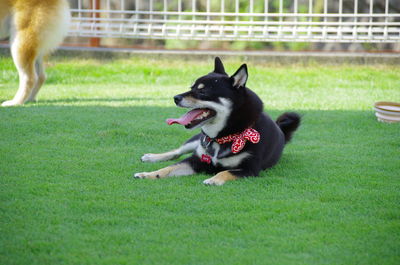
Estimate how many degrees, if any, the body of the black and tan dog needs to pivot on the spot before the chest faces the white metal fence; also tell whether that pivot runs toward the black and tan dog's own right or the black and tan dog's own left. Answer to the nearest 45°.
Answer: approximately 135° to the black and tan dog's own right

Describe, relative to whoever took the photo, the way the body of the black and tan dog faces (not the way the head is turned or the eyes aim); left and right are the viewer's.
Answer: facing the viewer and to the left of the viewer
